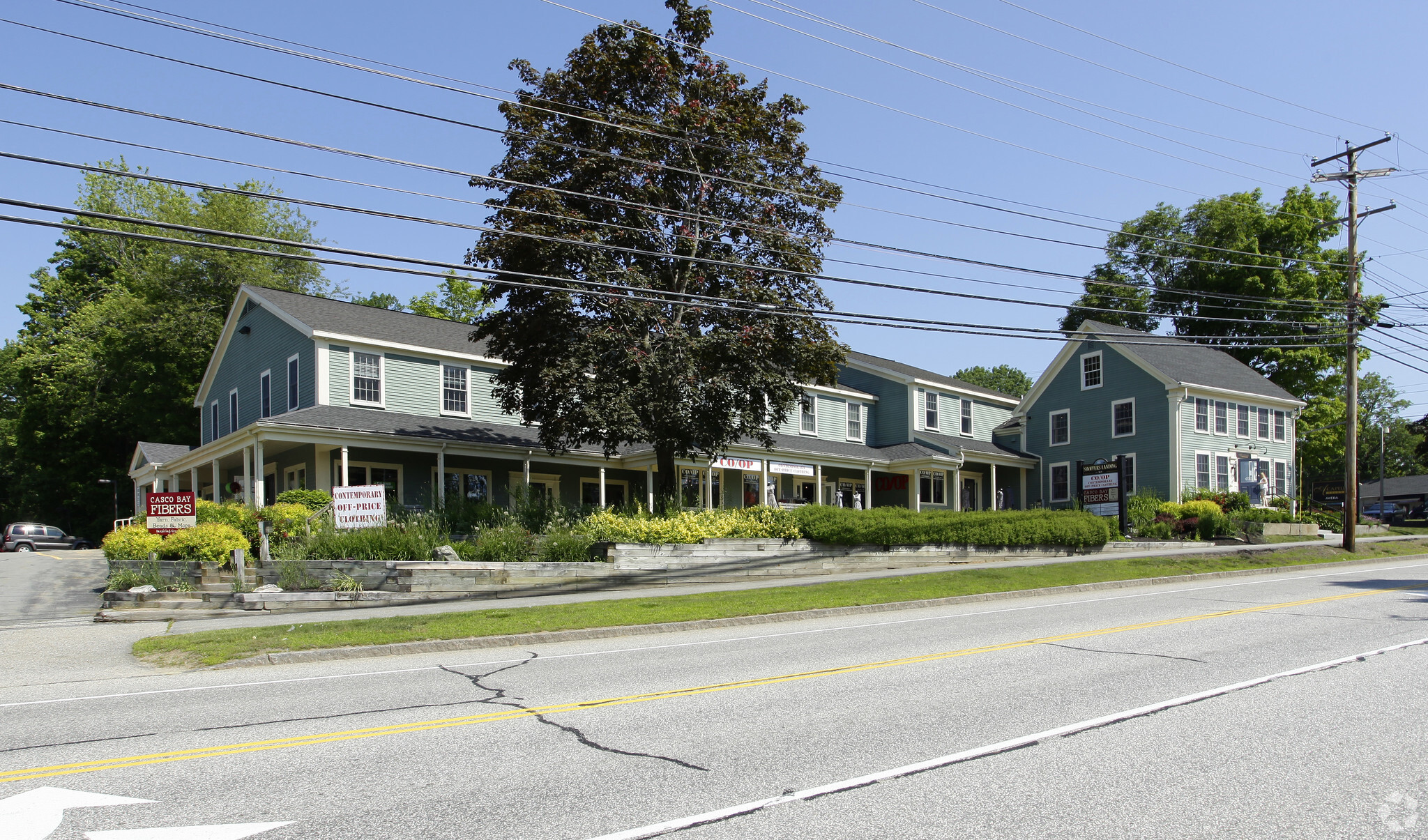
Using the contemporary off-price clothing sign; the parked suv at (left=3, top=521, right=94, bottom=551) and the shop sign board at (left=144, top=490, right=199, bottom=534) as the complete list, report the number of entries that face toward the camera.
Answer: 2

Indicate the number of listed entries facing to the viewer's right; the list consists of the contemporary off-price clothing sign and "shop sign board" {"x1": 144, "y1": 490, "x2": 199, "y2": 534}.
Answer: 0

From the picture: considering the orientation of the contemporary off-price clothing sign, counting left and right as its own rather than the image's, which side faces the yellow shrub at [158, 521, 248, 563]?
right

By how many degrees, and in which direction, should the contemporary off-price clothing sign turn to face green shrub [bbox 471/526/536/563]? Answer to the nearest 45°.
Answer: approximately 90° to its left

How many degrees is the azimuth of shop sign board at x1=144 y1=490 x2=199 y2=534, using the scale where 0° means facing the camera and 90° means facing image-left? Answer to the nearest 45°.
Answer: approximately 0°
